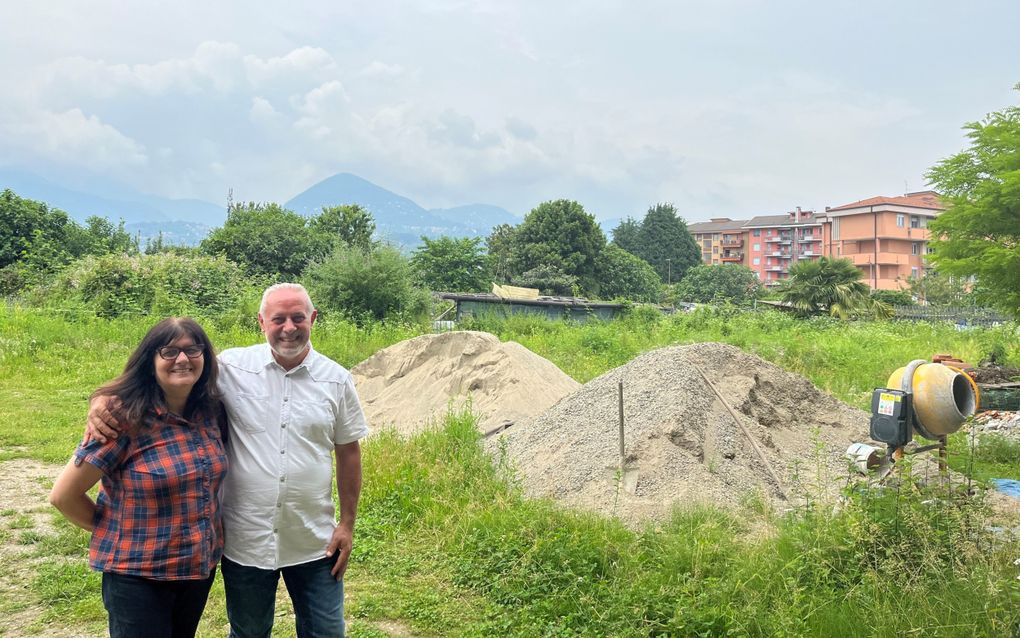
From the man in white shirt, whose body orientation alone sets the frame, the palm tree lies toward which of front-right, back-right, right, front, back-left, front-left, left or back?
back-left

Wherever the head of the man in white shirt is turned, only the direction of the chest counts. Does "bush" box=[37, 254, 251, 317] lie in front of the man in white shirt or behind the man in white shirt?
behind

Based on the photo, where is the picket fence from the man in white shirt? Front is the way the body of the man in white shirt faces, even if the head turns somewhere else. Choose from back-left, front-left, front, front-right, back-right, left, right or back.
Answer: back-left

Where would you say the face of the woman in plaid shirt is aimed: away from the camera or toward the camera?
toward the camera

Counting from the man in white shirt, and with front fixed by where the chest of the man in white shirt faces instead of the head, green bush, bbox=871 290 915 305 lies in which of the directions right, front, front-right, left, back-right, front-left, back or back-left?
back-left

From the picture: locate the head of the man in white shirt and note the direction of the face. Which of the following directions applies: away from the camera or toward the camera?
toward the camera

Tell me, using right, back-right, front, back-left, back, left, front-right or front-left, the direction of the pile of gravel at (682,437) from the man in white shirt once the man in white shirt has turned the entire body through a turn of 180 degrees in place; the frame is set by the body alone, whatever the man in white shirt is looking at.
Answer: front-right

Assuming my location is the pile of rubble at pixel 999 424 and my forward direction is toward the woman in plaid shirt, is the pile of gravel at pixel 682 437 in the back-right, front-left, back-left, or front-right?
front-right

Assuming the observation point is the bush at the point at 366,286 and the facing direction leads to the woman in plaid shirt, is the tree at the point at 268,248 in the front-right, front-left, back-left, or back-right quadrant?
back-right

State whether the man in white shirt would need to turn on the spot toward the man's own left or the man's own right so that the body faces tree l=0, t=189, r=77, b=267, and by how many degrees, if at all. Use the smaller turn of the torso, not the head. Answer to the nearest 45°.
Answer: approximately 180°

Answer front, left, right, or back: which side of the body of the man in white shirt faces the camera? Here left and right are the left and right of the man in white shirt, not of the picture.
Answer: front

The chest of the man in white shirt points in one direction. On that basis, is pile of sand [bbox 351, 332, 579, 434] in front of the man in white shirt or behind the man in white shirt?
behind

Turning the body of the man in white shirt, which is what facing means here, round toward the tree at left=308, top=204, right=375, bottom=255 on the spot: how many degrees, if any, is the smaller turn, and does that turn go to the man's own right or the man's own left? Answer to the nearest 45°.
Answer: approximately 180°
